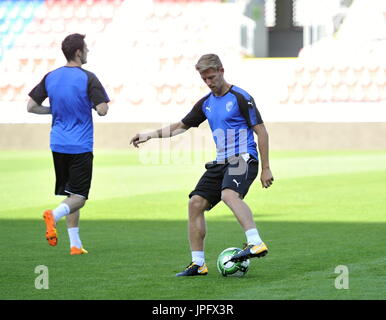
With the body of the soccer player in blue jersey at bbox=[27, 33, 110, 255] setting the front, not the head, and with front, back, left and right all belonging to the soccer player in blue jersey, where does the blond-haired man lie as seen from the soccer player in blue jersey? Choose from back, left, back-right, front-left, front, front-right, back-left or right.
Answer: right

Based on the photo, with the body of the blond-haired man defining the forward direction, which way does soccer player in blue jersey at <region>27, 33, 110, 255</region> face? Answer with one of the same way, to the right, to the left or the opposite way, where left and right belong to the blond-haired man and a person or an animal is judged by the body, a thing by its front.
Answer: the opposite way

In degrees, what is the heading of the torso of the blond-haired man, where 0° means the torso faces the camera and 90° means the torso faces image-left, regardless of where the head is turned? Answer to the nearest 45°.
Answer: approximately 45°

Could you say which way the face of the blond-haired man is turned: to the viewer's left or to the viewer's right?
to the viewer's left

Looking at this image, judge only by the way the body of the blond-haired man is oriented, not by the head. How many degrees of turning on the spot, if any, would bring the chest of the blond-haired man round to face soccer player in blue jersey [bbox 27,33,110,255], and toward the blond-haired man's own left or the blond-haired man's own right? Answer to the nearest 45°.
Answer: approximately 90° to the blond-haired man's own right

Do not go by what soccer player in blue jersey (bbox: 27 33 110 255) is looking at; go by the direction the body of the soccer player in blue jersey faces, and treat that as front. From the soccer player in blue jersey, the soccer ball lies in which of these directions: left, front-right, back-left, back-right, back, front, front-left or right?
right
